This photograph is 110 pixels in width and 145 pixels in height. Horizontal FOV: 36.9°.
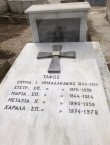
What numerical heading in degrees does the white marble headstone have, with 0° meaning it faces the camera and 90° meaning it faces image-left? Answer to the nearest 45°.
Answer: approximately 0°
